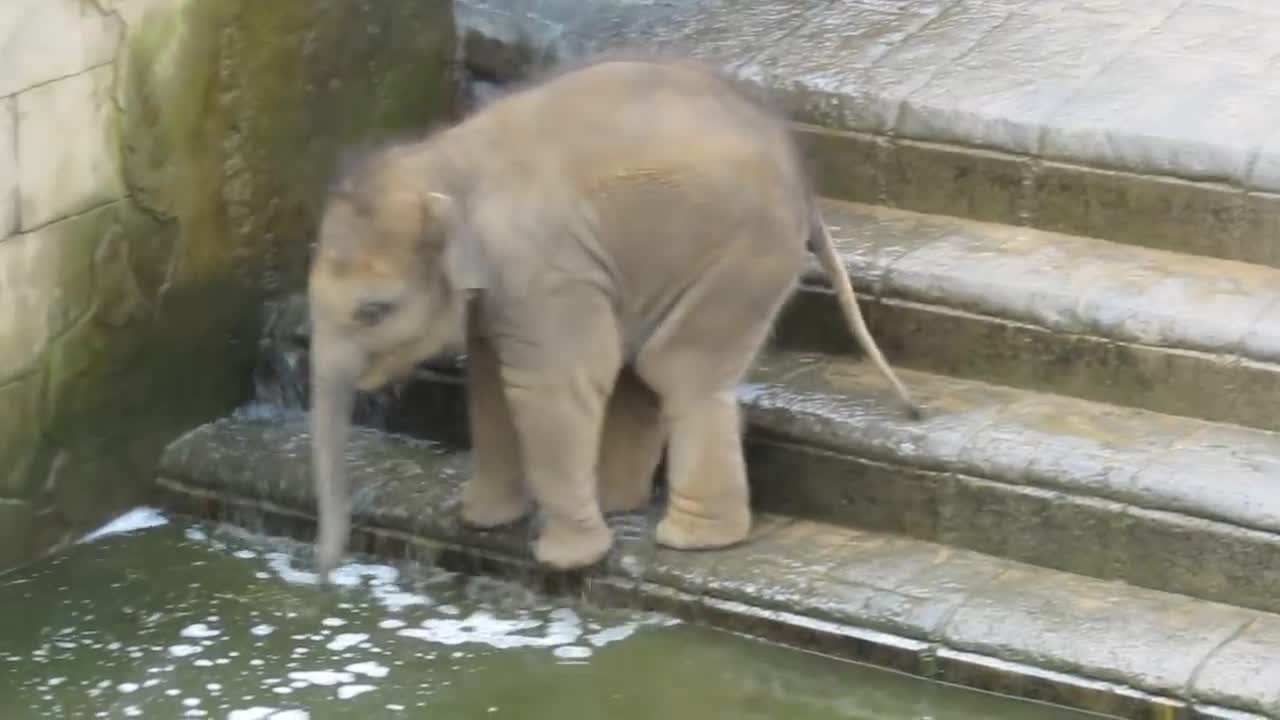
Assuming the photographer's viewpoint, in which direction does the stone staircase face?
facing the viewer and to the left of the viewer

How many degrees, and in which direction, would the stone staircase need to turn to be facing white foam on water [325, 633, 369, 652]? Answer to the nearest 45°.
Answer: approximately 45° to its right
